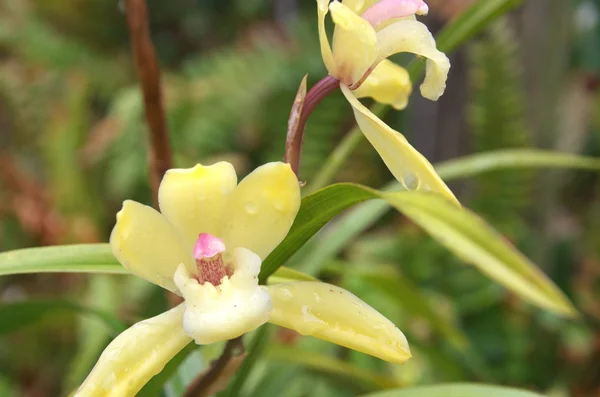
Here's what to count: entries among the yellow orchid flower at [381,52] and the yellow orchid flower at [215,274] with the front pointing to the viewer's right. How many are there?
1

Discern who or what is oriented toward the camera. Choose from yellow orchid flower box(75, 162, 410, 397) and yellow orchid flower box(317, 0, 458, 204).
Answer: yellow orchid flower box(75, 162, 410, 397)

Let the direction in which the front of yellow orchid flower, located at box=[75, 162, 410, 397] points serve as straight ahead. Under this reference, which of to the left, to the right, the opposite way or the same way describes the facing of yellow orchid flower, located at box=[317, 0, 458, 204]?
to the left

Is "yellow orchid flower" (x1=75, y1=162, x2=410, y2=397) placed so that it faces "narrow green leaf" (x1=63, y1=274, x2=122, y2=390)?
no

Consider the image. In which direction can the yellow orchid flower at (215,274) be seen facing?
toward the camera

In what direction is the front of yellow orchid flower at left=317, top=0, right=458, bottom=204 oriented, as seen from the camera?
facing to the right of the viewer

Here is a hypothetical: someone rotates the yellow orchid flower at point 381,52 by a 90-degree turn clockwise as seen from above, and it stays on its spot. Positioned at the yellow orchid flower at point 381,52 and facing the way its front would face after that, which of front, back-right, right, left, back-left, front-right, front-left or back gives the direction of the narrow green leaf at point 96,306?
back-right
